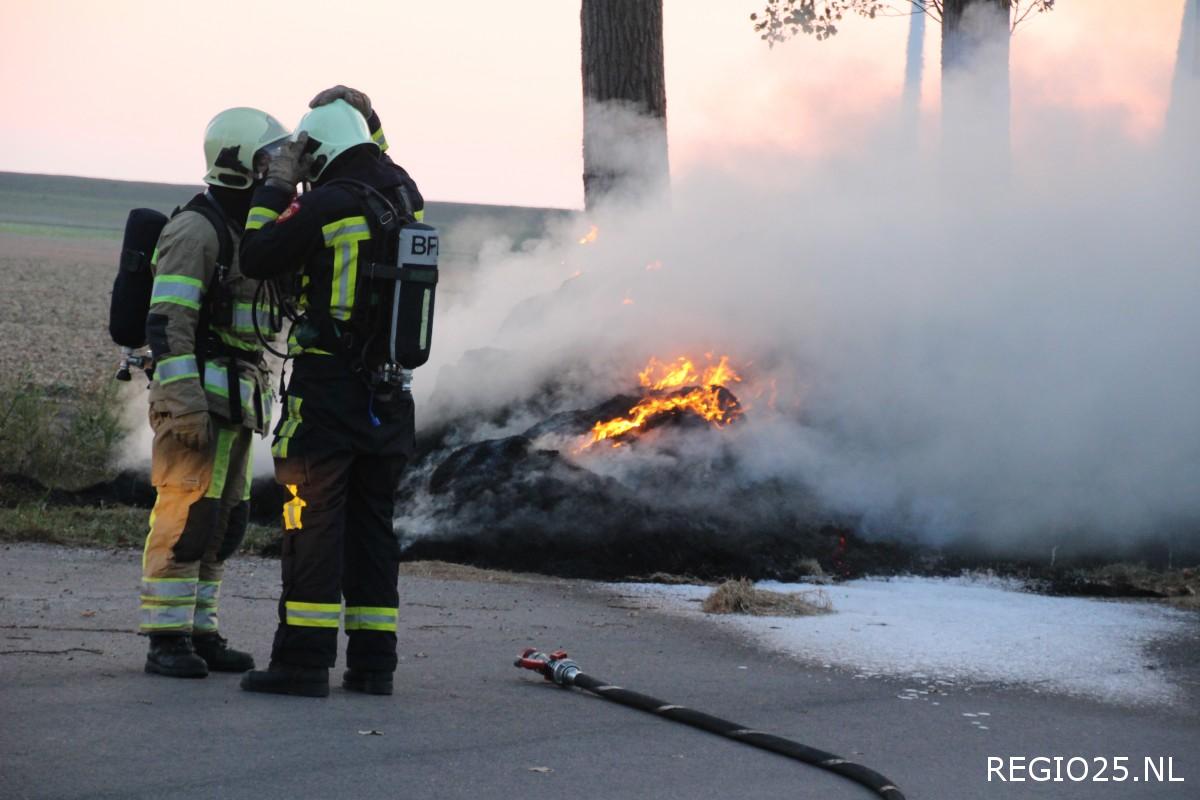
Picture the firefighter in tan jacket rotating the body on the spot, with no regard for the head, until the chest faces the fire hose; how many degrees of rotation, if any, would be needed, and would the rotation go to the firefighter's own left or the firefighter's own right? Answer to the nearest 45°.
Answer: approximately 45° to the firefighter's own right

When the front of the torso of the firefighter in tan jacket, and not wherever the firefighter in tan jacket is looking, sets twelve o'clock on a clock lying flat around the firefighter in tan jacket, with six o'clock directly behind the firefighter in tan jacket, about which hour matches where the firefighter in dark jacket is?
The firefighter in dark jacket is roughly at 1 o'clock from the firefighter in tan jacket.

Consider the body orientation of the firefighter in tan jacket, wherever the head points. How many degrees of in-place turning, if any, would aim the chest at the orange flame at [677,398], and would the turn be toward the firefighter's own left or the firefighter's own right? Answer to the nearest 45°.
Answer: approximately 45° to the firefighter's own left

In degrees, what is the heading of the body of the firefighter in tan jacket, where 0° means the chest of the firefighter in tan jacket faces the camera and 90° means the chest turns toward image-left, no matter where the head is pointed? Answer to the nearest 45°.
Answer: approximately 270°

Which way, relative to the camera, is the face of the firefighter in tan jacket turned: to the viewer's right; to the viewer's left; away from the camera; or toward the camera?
to the viewer's right
